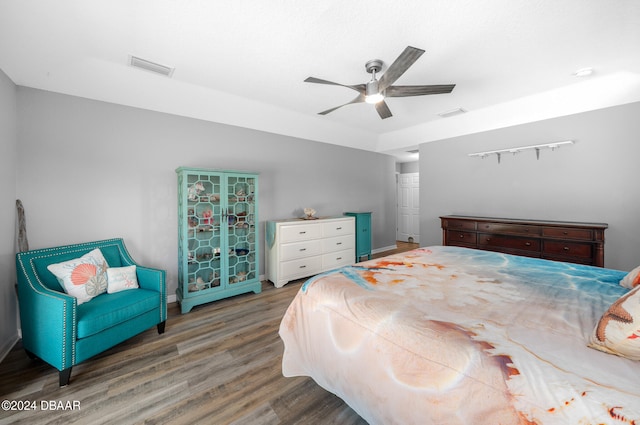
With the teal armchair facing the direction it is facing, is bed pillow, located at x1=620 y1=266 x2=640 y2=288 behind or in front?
in front

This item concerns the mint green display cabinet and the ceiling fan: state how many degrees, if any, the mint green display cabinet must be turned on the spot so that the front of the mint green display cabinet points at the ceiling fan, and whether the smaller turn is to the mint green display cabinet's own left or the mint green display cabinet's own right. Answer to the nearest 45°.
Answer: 0° — it already faces it

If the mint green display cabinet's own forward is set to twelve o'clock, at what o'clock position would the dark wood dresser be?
The dark wood dresser is roughly at 11 o'clock from the mint green display cabinet.

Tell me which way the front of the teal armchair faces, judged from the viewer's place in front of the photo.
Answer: facing the viewer and to the right of the viewer

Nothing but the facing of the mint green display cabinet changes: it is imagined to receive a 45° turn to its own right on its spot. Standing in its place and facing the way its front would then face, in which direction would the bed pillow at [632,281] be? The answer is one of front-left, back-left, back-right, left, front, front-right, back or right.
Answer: front-left

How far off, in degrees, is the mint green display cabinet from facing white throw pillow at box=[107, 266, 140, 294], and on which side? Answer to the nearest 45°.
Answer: approximately 90° to its right

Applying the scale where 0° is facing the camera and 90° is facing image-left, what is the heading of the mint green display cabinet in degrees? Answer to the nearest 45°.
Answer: approximately 315°

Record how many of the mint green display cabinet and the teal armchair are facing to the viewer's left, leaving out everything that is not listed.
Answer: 0

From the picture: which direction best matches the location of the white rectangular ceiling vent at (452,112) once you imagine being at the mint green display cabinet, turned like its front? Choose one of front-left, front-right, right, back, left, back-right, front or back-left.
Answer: front-left
